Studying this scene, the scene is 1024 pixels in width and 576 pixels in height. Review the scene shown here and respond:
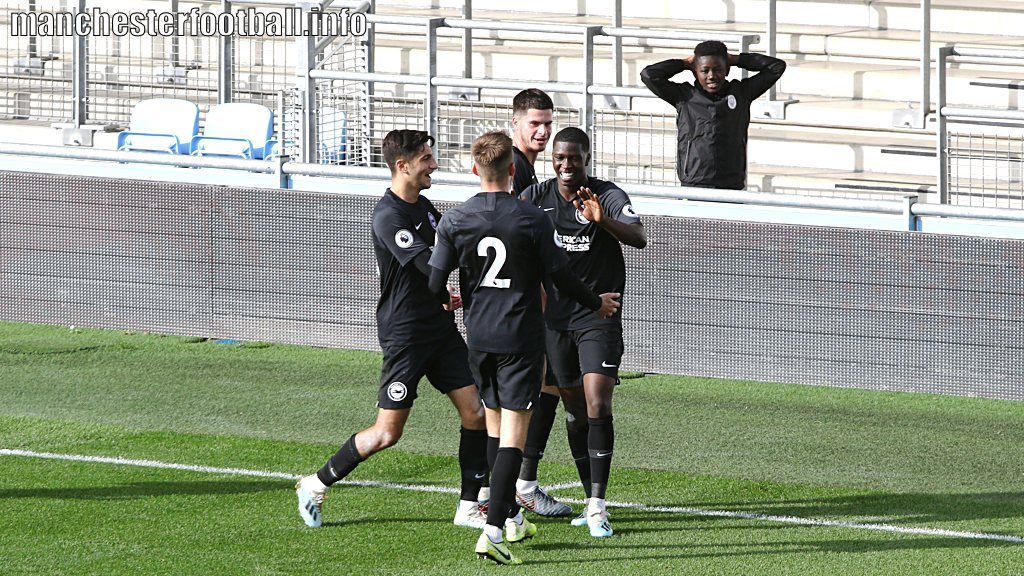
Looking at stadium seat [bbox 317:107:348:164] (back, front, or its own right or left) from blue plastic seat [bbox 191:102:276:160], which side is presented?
right

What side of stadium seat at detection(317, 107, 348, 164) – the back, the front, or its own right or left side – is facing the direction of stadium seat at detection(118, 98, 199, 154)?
right

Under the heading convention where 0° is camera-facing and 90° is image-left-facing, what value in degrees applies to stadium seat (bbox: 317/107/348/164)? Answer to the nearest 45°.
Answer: approximately 45°

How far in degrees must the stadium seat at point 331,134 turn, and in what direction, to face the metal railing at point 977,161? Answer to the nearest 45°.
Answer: approximately 90° to its left
